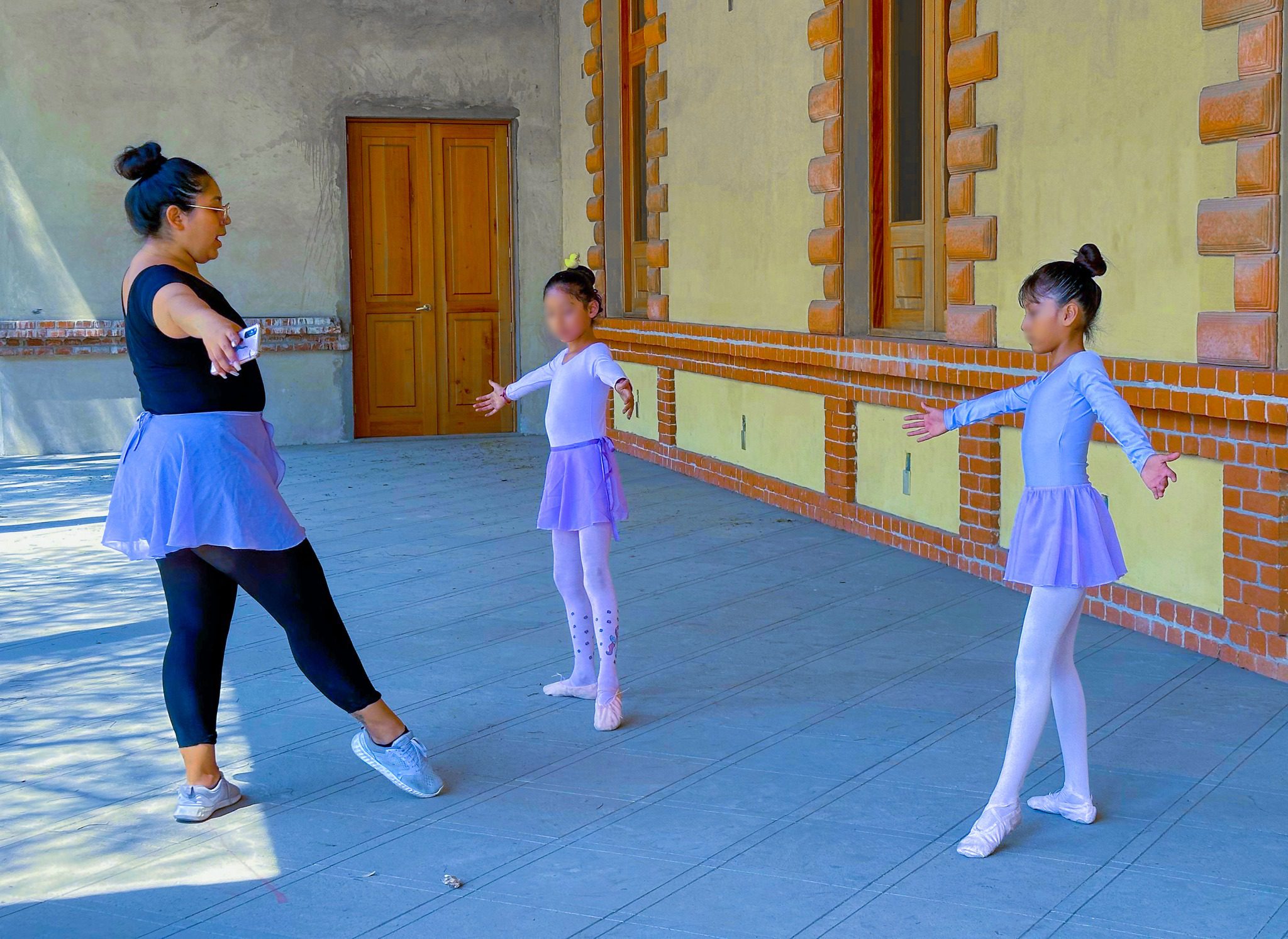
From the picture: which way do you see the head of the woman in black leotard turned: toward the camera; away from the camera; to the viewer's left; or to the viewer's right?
to the viewer's right

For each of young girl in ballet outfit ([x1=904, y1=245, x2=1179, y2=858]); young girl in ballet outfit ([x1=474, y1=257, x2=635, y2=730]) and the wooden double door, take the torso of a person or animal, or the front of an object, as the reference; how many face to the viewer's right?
0

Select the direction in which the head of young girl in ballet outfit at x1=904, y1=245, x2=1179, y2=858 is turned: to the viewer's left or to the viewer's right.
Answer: to the viewer's left

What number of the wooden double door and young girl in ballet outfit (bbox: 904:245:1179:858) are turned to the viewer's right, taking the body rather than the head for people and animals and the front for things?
0

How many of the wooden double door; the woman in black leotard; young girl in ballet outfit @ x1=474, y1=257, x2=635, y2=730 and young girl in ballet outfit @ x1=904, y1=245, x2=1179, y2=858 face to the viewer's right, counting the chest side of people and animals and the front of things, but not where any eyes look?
1

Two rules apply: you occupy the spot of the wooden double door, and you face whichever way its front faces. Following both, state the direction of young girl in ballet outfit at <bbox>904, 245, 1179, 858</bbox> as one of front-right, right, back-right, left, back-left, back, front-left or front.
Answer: front

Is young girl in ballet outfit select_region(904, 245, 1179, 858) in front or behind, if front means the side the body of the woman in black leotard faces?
in front

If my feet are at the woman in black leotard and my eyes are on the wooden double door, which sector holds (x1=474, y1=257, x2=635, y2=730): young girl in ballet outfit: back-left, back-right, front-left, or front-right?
front-right

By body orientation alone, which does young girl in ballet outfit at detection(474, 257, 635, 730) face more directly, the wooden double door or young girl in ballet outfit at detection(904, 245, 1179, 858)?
the young girl in ballet outfit

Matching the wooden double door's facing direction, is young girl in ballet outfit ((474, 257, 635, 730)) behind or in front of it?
in front

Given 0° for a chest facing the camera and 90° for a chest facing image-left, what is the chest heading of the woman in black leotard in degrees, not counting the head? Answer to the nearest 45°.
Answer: approximately 270°

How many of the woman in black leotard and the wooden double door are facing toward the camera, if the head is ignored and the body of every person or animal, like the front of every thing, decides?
1

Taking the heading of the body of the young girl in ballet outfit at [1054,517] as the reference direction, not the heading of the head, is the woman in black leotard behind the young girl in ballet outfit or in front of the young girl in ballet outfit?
in front

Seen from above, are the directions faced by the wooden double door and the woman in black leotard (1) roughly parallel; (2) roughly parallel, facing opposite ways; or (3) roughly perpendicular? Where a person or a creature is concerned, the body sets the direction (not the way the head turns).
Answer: roughly perpendicular

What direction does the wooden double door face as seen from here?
toward the camera

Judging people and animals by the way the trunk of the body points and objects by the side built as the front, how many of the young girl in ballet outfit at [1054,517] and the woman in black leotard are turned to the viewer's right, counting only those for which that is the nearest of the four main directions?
1

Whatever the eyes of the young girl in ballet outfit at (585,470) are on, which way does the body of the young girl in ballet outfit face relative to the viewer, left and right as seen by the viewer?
facing the viewer and to the left of the viewer
